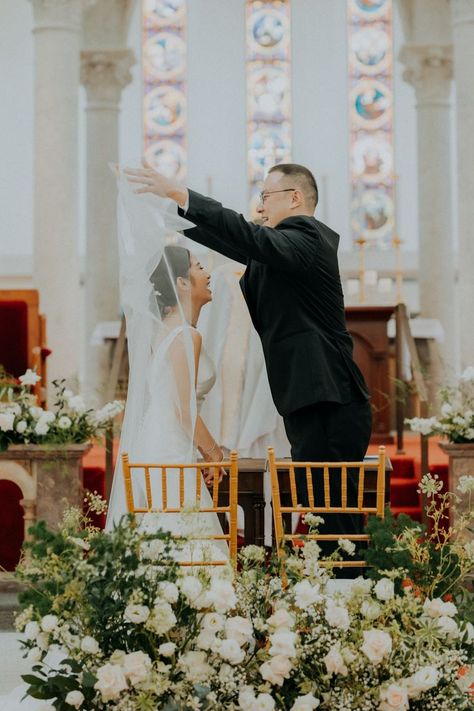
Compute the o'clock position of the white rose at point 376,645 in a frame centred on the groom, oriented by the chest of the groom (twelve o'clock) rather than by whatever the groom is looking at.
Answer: The white rose is roughly at 9 o'clock from the groom.

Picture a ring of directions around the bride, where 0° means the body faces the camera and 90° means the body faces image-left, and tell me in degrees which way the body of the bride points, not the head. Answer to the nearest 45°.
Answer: approximately 270°

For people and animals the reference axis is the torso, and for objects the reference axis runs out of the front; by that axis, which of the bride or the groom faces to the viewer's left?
the groom

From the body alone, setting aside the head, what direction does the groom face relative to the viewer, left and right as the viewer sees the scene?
facing to the left of the viewer

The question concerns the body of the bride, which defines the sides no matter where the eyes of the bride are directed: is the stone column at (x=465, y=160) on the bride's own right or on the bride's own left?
on the bride's own left

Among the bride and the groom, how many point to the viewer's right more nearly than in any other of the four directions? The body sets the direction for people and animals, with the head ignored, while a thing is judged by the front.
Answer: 1

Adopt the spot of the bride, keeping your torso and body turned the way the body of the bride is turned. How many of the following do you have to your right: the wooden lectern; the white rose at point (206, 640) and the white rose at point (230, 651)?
2

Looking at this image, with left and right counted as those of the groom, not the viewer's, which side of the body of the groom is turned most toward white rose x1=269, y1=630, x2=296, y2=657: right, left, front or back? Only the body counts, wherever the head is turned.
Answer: left

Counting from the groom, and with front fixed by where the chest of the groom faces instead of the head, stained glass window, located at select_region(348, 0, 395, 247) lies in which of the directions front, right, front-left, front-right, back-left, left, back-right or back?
right

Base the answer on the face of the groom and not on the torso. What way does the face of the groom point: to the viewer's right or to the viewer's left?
to the viewer's left

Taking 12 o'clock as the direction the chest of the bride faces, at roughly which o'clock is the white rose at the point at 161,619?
The white rose is roughly at 3 o'clock from the bride.

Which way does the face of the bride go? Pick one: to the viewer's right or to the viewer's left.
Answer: to the viewer's right

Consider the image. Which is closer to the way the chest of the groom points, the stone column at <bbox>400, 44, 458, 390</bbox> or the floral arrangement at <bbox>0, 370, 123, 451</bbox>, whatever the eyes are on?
the floral arrangement

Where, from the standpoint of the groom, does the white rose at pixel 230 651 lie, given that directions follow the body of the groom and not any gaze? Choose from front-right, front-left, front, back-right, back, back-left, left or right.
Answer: left

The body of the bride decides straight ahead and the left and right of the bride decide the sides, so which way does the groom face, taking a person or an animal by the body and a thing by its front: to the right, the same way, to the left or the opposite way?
the opposite way

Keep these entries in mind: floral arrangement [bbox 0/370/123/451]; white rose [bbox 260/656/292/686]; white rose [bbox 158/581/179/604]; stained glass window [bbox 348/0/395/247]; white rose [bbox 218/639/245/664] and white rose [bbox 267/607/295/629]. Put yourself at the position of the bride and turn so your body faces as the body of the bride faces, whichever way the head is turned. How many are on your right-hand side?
4
